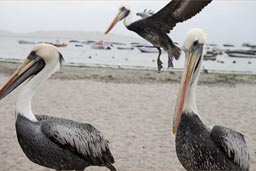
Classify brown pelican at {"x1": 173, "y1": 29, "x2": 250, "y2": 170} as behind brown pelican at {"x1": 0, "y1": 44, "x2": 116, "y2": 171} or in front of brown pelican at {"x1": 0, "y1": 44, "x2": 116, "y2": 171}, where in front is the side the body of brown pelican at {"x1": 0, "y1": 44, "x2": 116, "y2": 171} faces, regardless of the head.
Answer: behind

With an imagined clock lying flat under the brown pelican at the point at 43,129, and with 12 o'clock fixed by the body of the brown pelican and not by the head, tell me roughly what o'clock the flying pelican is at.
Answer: The flying pelican is roughly at 4 o'clock from the brown pelican.

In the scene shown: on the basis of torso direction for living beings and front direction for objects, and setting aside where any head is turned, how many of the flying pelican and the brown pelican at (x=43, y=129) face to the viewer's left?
2

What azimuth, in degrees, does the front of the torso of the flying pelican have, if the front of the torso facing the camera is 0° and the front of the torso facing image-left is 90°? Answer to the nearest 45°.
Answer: approximately 90°

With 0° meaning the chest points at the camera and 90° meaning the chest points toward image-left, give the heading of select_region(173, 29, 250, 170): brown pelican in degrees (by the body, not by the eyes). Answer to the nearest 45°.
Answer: approximately 45°

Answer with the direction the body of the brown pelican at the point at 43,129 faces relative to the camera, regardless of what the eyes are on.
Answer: to the viewer's left
